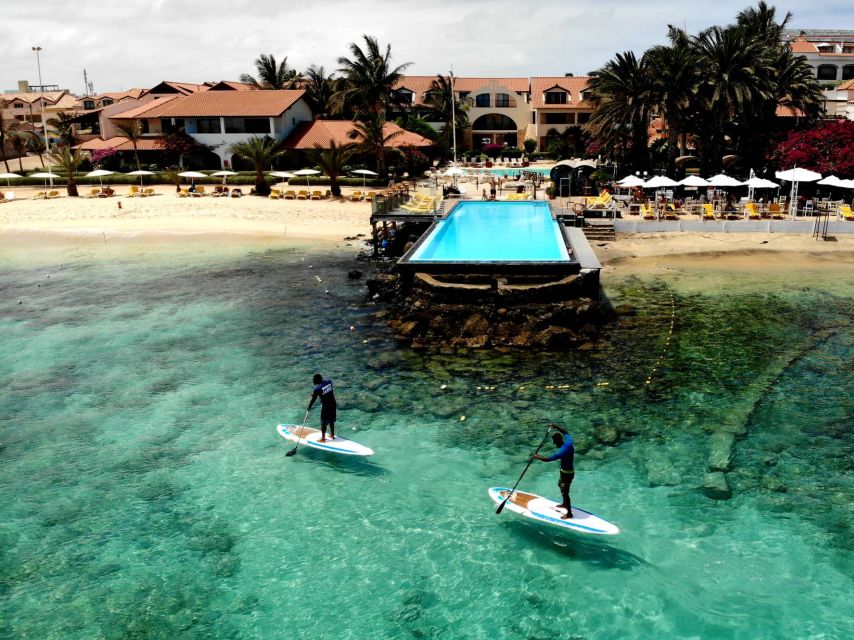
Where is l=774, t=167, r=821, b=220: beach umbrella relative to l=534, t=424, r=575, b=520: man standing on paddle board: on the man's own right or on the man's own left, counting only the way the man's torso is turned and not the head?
on the man's own right

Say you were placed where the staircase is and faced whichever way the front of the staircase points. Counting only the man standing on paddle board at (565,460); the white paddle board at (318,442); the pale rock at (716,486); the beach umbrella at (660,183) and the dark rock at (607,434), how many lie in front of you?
4

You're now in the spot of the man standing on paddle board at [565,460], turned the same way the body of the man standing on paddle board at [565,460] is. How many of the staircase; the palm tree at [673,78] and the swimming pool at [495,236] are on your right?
3

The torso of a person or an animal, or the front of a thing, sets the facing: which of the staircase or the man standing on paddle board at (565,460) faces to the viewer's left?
the man standing on paddle board

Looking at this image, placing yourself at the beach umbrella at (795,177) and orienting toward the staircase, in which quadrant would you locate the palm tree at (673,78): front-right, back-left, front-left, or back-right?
front-right

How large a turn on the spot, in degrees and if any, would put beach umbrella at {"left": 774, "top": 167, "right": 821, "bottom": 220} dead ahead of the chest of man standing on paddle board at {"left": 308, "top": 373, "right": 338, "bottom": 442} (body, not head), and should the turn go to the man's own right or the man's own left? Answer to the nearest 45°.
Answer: approximately 90° to the man's own right

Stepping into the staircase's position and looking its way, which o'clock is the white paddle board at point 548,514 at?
The white paddle board is roughly at 12 o'clock from the staircase.

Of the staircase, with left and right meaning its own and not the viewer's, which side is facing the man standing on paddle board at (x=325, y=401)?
front

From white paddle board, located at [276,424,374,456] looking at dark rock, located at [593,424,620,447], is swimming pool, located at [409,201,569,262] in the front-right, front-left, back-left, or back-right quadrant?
front-left

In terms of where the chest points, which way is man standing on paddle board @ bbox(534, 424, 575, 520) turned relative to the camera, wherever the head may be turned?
to the viewer's left

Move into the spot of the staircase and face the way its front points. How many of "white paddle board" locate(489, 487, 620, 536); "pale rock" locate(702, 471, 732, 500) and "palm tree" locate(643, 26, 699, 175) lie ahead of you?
2

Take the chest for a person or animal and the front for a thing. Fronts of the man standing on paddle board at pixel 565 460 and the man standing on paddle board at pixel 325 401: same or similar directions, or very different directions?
same or similar directions

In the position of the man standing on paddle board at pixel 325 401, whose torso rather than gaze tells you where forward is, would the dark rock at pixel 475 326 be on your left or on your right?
on your right

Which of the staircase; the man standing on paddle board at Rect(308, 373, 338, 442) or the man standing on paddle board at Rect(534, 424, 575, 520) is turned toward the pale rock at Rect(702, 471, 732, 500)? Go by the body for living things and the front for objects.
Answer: the staircase

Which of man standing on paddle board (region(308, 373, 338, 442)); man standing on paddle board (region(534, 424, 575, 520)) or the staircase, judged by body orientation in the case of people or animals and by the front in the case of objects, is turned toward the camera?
the staircase

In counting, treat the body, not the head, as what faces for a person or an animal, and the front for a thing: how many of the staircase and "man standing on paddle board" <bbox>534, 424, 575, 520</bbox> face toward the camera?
1

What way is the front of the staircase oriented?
toward the camera
